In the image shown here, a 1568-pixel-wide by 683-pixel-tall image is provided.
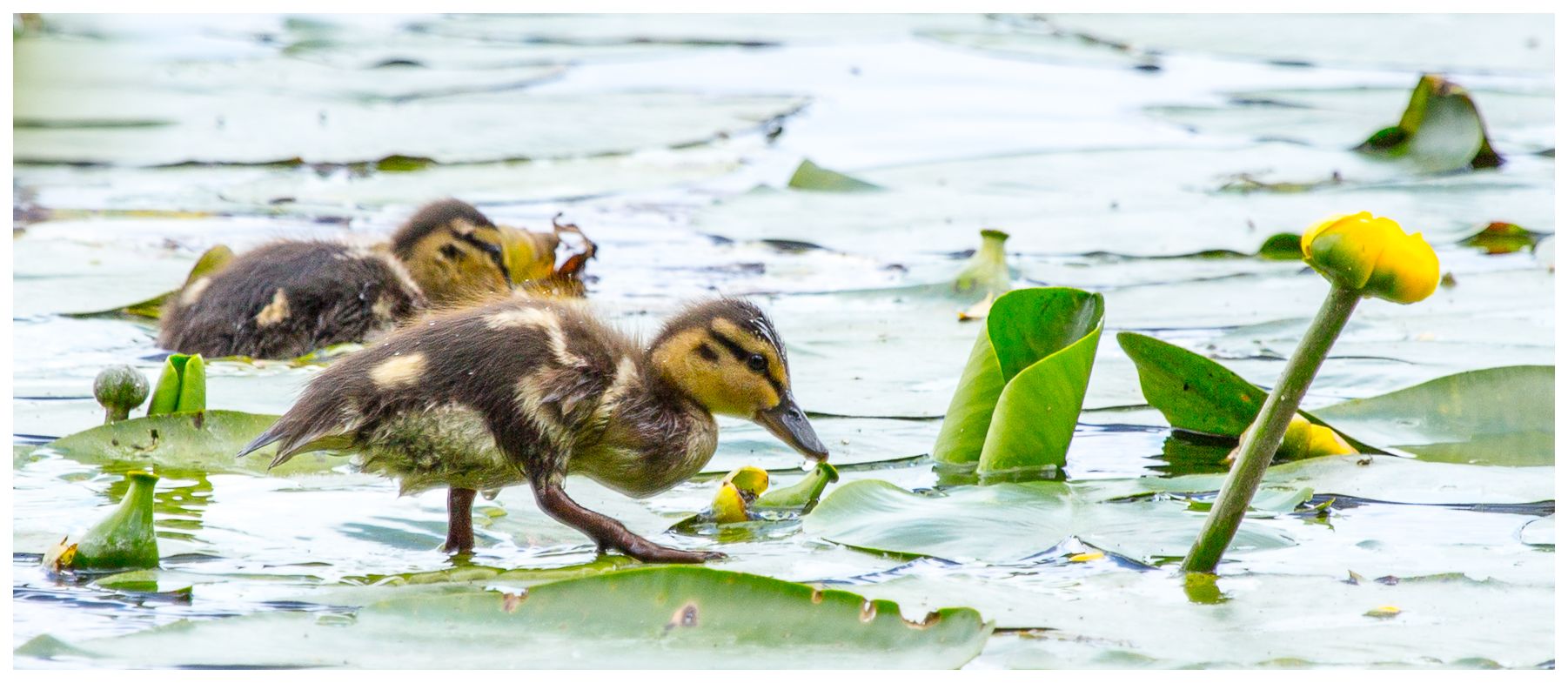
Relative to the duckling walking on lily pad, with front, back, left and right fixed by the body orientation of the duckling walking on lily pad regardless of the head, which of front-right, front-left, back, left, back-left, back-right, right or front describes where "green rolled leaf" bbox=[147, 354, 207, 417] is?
back-left

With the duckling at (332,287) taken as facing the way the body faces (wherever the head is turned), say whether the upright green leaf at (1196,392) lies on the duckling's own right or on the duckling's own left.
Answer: on the duckling's own right

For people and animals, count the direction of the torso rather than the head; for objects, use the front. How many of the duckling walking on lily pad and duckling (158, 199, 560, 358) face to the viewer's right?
2

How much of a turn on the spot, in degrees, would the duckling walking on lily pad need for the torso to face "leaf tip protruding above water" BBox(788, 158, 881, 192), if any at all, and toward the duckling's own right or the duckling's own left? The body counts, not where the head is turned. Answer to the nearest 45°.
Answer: approximately 90° to the duckling's own left

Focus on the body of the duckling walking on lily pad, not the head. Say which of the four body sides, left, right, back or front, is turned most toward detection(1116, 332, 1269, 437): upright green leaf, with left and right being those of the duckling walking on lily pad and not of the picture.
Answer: front

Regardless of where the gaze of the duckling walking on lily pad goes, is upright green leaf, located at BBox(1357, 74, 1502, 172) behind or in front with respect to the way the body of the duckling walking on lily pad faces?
in front

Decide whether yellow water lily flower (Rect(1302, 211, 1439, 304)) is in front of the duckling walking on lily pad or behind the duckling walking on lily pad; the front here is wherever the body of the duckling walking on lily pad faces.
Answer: in front

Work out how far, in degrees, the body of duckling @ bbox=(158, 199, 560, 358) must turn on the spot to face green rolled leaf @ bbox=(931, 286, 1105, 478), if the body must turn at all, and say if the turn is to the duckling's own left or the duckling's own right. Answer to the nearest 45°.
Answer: approximately 45° to the duckling's own right

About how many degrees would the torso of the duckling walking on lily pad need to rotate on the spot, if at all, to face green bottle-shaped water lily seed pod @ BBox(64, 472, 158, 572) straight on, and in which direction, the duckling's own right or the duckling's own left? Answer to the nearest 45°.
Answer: approximately 135° to the duckling's own right

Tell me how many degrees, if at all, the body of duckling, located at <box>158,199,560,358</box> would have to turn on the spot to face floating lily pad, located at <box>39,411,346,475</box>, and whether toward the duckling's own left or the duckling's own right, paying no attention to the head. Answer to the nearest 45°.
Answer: approximately 90° to the duckling's own right

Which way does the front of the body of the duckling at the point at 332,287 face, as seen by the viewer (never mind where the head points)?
to the viewer's right

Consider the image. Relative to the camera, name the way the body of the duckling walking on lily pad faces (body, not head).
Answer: to the viewer's right

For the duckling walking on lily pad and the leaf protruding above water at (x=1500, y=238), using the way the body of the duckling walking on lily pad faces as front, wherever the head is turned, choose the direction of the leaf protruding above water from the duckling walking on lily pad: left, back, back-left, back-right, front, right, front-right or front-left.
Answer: front-left
